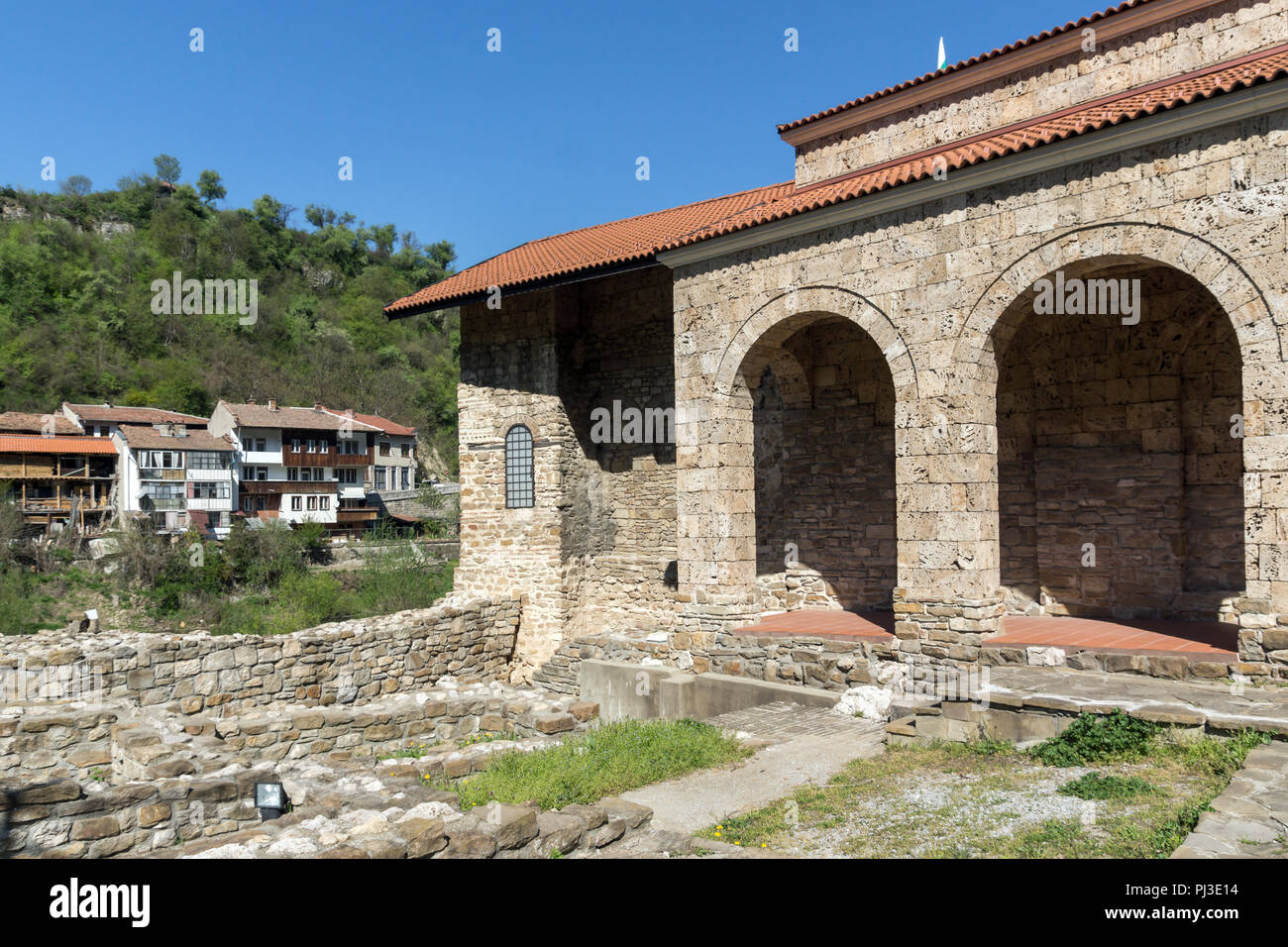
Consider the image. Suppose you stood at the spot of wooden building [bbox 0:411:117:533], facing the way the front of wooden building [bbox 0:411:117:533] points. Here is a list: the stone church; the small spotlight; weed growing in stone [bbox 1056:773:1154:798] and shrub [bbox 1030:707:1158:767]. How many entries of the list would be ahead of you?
4

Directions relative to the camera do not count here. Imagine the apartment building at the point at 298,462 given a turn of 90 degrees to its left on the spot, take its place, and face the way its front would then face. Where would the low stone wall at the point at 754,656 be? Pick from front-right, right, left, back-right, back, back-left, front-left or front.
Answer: right

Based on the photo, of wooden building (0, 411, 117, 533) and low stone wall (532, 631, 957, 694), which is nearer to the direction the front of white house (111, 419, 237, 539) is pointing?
the low stone wall

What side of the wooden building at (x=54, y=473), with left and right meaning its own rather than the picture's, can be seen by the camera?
front

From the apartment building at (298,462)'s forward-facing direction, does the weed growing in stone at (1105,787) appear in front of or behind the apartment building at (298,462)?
in front

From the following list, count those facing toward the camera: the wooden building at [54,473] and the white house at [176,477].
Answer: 2

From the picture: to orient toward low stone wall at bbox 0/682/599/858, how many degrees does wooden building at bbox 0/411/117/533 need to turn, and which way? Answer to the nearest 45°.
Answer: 0° — it already faces it

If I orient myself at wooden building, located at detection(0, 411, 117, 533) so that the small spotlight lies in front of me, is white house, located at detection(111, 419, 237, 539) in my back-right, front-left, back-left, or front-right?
front-left

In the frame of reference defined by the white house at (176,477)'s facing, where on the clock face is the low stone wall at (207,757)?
The low stone wall is roughly at 12 o'clock from the white house.

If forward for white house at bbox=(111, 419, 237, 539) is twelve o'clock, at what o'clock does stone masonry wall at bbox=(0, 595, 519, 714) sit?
The stone masonry wall is roughly at 12 o'clock from the white house.

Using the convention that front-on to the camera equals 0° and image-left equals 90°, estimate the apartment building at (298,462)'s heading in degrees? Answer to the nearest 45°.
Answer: approximately 0°

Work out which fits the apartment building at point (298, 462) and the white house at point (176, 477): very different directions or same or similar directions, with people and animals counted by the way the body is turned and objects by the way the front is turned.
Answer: same or similar directions

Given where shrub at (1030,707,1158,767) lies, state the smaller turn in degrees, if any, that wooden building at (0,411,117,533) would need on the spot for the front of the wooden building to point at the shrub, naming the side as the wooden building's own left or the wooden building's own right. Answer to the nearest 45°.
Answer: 0° — it already faces it

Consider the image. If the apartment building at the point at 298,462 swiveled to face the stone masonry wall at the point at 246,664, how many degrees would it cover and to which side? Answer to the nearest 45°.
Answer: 0° — it already faces it

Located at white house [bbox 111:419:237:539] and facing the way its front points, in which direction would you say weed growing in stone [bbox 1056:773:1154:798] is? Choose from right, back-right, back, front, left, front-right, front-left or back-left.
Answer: front

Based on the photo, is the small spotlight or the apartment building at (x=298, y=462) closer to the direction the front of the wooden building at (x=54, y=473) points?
the small spotlight
